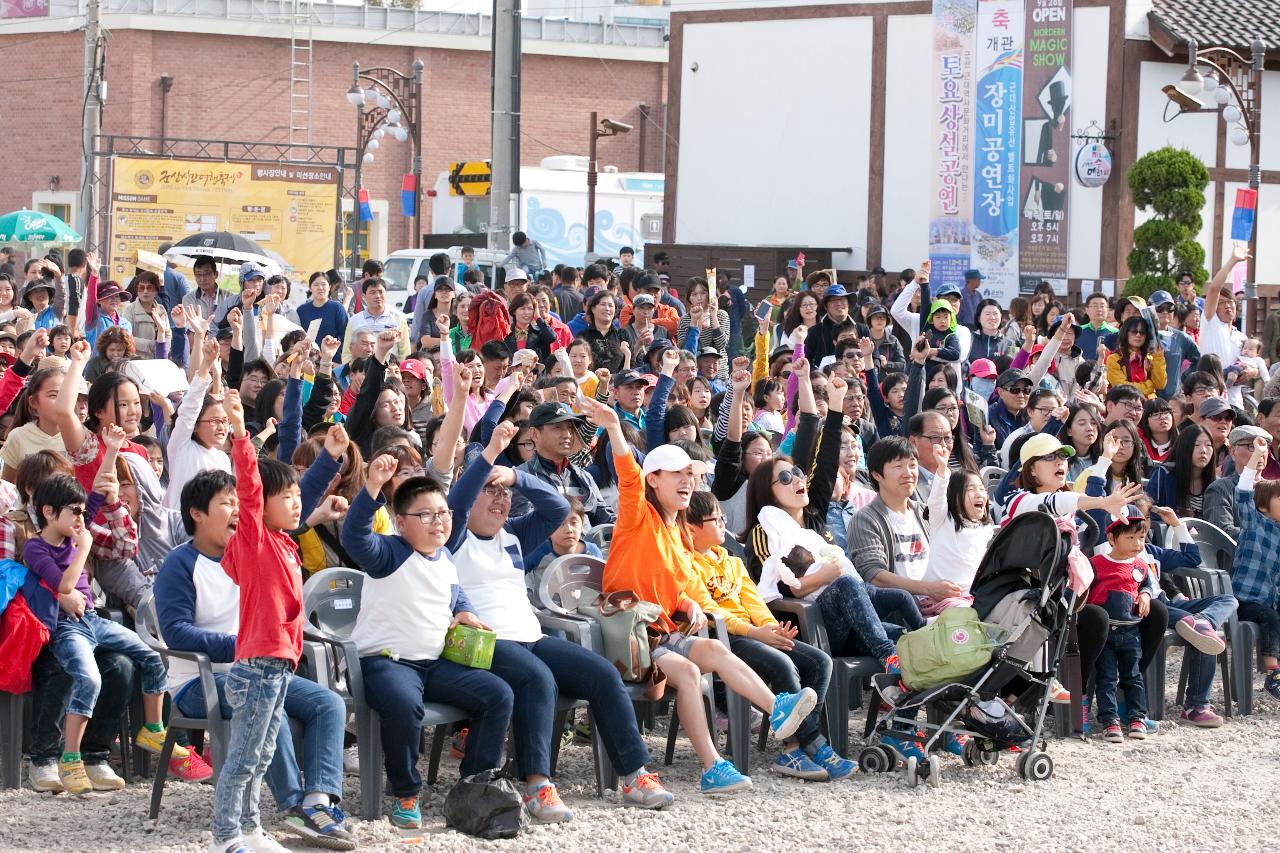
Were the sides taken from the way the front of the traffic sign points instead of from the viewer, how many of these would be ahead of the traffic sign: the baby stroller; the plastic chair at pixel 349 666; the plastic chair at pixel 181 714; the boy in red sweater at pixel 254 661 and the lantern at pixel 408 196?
4

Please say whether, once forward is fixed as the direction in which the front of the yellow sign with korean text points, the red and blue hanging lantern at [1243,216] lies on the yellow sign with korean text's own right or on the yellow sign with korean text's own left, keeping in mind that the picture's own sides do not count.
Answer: on the yellow sign with korean text's own left

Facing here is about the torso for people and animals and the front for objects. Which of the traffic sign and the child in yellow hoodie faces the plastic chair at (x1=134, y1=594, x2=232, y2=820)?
the traffic sign

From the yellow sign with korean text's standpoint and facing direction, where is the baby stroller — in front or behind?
in front

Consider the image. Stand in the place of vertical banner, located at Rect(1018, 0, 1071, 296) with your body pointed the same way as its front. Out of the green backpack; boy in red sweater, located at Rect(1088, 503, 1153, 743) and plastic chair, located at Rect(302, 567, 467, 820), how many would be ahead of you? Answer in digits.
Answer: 3

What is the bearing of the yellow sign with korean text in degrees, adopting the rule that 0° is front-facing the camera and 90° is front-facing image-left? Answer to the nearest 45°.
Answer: approximately 0°

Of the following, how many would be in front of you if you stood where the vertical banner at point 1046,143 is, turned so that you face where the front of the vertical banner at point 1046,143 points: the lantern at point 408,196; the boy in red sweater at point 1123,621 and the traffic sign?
1

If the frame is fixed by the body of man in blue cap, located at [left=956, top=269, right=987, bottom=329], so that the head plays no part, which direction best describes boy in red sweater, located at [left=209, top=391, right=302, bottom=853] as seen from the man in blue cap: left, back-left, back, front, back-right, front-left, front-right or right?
front-right

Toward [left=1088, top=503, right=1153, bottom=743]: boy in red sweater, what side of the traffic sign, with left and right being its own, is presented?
front

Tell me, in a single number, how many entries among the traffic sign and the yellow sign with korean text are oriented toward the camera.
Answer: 2

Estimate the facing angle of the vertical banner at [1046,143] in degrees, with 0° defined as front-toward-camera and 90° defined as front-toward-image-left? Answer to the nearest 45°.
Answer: approximately 0°

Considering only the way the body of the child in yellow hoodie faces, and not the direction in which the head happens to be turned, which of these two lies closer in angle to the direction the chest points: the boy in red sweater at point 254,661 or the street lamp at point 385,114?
the boy in red sweater

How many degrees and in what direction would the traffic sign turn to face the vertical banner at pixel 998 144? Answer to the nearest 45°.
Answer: approximately 45° to its left

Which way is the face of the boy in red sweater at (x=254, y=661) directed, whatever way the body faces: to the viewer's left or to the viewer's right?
to the viewer's right

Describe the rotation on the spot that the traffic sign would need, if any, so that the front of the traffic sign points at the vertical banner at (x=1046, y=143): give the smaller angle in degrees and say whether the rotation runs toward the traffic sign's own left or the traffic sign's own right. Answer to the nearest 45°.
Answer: approximately 45° to the traffic sign's own left

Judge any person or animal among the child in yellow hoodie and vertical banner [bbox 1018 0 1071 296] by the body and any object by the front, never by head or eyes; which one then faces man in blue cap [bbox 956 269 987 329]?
the vertical banner

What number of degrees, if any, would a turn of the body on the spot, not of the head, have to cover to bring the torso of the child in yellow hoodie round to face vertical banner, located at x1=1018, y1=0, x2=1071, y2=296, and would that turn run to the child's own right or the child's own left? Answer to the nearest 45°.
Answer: approximately 135° to the child's own left
